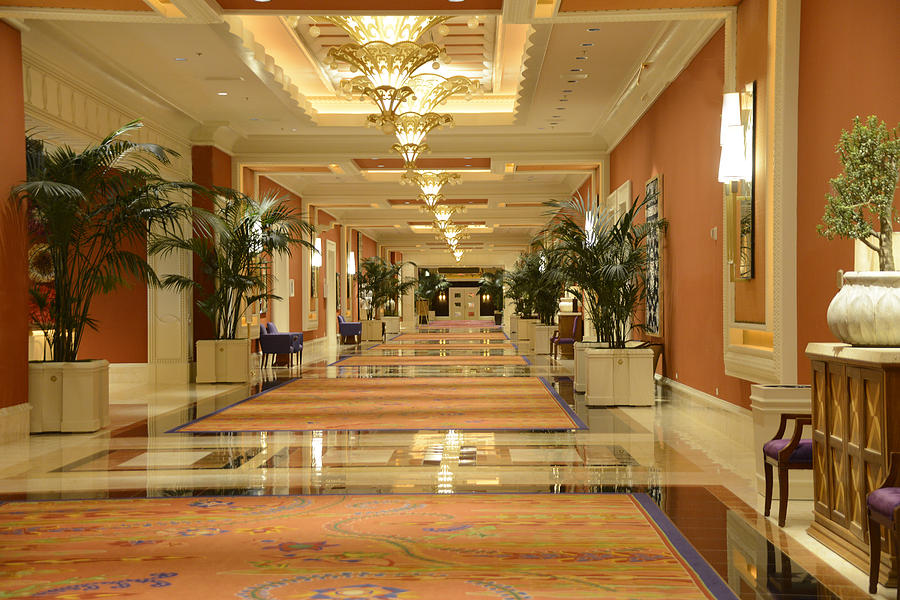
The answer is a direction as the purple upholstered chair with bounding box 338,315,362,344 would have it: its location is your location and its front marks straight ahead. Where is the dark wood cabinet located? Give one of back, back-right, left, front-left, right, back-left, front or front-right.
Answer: right

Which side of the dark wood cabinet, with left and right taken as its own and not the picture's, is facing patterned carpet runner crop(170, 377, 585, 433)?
right

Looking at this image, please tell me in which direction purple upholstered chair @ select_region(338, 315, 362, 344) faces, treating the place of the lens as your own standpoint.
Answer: facing to the right of the viewer

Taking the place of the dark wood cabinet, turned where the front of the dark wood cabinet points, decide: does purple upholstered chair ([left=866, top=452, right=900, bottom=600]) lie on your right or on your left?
on your left

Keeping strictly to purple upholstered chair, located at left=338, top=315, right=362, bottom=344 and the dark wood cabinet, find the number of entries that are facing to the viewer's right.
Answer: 1

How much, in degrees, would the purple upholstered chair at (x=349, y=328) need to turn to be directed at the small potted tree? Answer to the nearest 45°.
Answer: approximately 90° to its right

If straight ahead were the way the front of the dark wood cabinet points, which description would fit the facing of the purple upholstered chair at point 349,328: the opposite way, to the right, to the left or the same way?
the opposite way

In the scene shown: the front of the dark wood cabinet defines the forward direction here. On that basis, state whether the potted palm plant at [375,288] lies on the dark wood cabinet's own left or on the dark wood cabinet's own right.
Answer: on the dark wood cabinet's own right

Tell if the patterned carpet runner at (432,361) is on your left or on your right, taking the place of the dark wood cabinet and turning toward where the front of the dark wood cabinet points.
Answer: on your right

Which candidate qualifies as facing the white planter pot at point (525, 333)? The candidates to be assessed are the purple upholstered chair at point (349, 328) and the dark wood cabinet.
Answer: the purple upholstered chair

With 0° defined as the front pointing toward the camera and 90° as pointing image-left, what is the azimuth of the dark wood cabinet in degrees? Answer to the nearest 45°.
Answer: approximately 45°

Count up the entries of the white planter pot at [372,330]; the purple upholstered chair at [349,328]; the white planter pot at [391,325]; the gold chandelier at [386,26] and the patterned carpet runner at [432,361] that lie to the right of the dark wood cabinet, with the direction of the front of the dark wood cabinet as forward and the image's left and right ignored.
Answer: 5

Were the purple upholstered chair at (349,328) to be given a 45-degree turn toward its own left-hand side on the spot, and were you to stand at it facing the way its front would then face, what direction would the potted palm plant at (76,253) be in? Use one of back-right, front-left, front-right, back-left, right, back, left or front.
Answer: back-right

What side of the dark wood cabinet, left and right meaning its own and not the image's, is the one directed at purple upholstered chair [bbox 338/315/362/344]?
right

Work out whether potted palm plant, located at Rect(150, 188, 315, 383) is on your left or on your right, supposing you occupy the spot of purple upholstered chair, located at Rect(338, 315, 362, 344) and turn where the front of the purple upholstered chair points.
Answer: on your right

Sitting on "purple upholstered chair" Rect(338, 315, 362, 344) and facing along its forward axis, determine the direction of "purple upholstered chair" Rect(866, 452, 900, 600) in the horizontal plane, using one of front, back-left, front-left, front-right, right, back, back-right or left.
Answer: right
